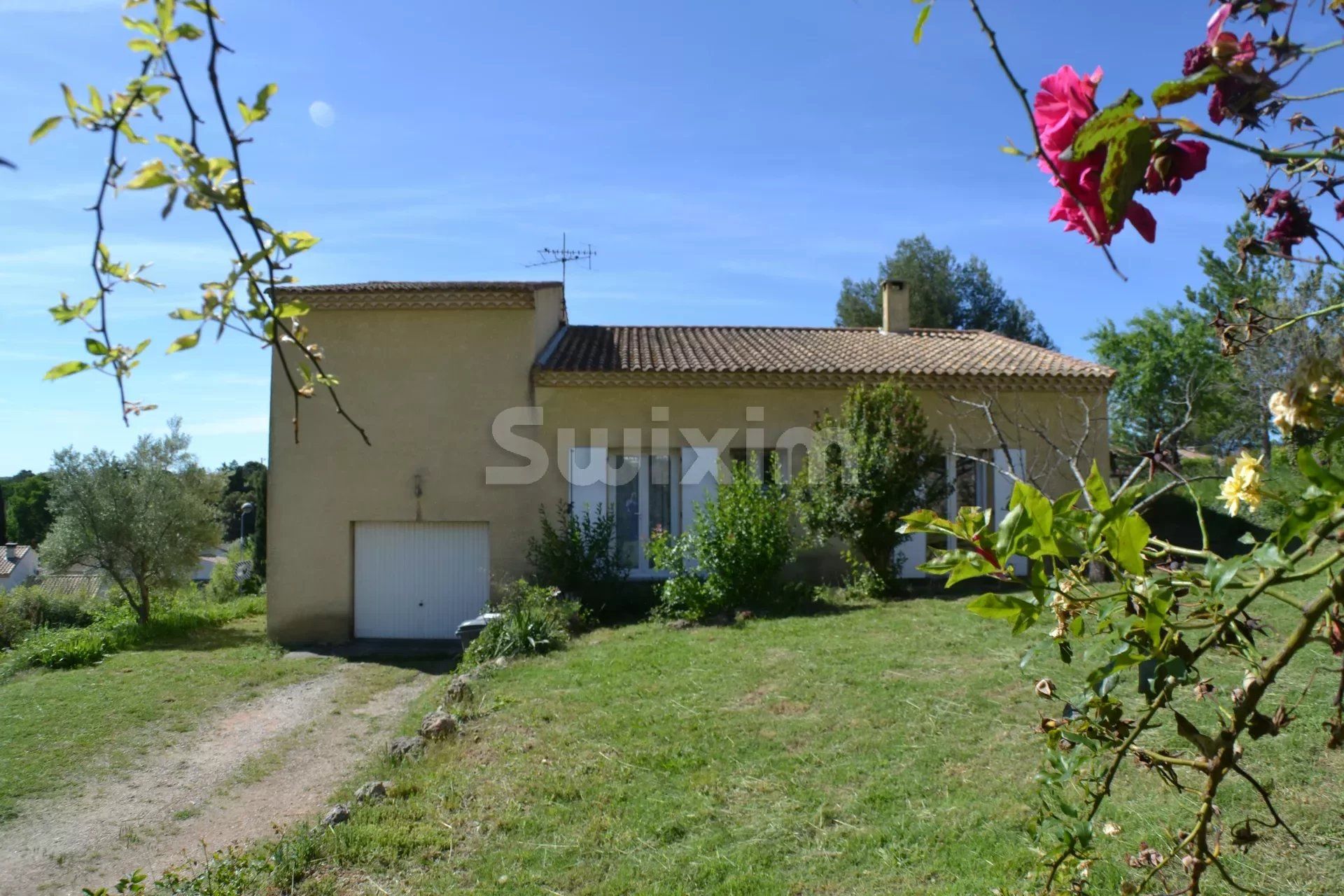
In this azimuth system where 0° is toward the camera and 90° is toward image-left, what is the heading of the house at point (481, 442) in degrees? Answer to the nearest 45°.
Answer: approximately 0°

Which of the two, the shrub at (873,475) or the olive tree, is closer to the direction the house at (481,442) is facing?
the shrub

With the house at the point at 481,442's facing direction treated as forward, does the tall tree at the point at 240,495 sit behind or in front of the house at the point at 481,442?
behind

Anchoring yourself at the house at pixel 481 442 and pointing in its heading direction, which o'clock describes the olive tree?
The olive tree is roughly at 4 o'clock from the house.

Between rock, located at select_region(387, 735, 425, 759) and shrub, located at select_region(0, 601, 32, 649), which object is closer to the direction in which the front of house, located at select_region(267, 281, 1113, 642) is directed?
the rock

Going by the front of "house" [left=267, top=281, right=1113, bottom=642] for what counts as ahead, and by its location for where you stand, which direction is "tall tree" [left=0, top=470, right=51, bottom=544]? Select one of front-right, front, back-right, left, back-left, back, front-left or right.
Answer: back-right

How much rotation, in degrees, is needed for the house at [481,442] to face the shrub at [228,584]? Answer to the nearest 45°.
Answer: approximately 135° to its right

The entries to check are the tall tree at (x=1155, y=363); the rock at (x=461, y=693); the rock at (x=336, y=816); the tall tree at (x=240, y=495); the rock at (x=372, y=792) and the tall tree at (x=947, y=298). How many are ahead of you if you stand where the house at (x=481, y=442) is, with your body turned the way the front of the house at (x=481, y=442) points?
3

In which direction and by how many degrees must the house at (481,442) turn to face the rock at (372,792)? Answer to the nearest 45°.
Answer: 0° — it already faces it

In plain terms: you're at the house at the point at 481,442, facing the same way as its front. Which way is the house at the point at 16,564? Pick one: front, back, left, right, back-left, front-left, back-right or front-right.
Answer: back-right
